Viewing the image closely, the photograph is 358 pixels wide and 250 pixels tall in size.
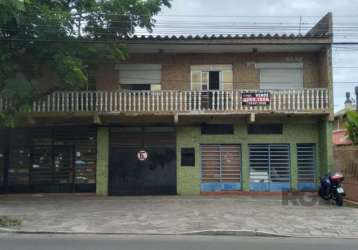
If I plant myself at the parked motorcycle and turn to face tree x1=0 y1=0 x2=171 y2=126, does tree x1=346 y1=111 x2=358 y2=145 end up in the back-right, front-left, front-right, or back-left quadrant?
back-right

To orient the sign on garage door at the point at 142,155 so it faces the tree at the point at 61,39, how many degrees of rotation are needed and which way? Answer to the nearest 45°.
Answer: approximately 45° to its right

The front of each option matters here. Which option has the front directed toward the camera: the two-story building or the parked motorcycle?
the two-story building

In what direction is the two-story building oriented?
toward the camera

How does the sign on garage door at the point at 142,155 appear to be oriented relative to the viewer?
toward the camera

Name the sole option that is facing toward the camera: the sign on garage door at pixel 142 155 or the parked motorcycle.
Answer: the sign on garage door

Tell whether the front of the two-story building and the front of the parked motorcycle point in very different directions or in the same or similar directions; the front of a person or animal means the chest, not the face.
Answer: very different directions

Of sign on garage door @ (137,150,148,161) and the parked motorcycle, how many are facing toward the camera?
1

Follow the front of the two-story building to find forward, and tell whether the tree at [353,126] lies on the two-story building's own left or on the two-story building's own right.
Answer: on the two-story building's own left

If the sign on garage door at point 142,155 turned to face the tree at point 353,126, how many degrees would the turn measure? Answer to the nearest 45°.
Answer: approximately 45° to its left

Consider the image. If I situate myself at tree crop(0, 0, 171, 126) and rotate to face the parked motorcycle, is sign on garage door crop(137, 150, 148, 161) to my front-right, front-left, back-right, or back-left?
front-left

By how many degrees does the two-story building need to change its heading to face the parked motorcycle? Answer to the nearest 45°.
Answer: approximately 45° to its left

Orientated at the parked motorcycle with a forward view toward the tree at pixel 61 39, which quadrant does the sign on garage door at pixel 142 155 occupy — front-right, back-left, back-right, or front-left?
front-right
